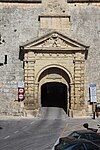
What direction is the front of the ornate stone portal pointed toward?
toward the camera

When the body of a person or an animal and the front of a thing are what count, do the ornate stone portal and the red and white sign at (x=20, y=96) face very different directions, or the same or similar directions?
same or similar directions

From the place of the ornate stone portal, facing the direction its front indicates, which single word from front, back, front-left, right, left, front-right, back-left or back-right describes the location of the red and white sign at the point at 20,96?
right

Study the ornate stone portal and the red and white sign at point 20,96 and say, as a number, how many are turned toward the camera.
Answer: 2

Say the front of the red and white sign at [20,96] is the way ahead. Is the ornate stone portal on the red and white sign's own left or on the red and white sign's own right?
on the red and white sign's own left

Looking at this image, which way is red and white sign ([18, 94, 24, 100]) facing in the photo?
toward the camera
